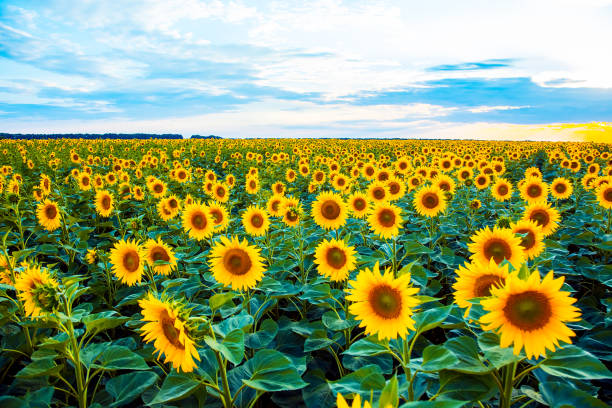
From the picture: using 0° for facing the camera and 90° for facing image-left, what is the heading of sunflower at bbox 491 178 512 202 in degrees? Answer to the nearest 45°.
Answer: approximately 0°

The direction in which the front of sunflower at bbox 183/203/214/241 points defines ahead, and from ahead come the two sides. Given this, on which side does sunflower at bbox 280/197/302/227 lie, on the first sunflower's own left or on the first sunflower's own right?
on the first sunflower's own left

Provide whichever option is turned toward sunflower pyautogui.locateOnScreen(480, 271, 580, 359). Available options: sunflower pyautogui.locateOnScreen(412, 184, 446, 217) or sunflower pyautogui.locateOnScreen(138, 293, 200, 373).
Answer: sunflower pyautogui.locateOnScreen(412, 184, 446, 217)

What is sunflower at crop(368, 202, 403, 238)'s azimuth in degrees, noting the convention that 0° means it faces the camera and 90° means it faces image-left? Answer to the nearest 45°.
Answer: approximately 0°

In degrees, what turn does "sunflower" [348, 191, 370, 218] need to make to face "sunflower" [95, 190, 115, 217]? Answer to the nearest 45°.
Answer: approximately 90° to its right

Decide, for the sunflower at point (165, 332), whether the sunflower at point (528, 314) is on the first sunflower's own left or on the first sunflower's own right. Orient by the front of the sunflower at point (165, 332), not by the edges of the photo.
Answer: on the first sunflower's own left

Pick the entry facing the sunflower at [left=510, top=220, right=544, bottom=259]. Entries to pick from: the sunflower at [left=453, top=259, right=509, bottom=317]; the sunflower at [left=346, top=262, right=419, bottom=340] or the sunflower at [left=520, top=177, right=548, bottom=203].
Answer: the sunflower at [left=520, top=177, right=548, bottom=203]
